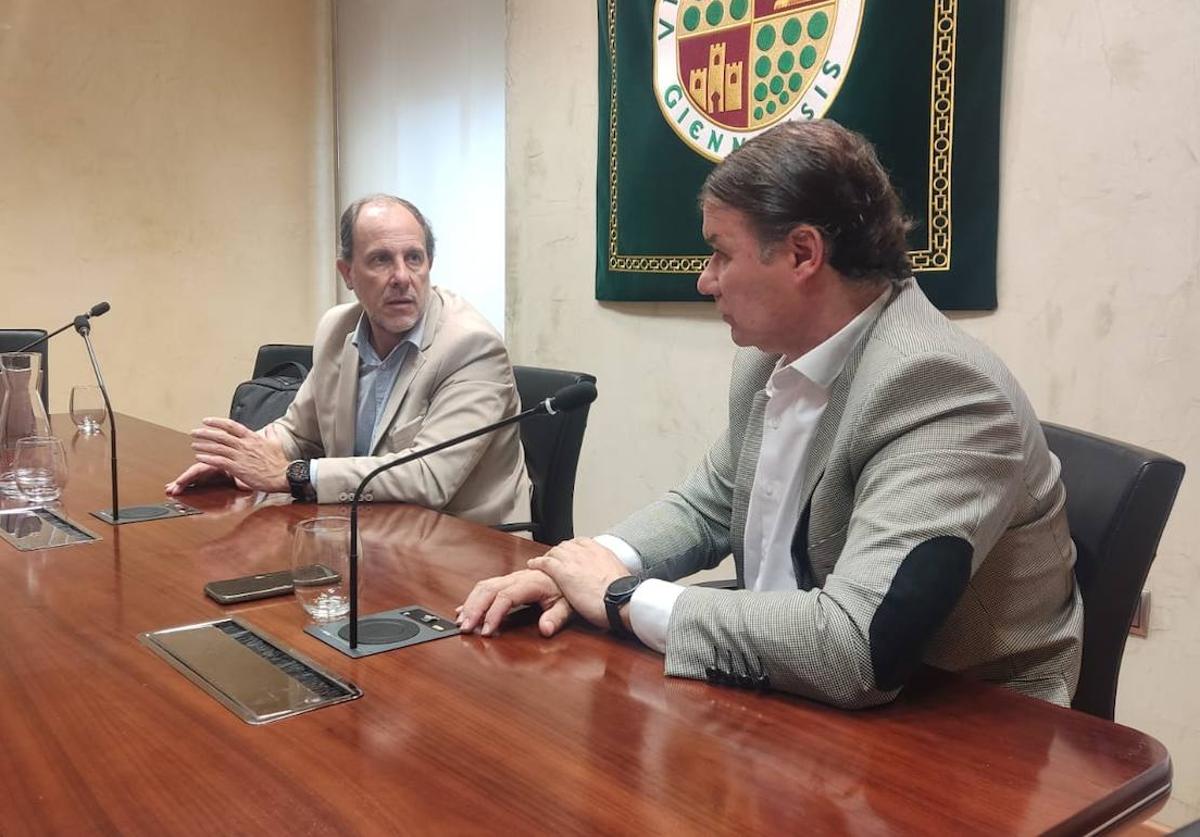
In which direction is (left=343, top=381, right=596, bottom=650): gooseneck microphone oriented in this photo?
to the viewer's right

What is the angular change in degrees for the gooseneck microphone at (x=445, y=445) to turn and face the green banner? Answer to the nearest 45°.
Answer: approximately 45° to its left

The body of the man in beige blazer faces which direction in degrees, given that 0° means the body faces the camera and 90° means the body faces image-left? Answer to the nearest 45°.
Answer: approximately 45°

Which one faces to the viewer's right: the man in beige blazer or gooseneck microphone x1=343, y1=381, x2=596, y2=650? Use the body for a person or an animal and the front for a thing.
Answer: the gooseneck microphone

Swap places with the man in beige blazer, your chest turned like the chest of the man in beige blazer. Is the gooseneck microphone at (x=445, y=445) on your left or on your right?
on your left

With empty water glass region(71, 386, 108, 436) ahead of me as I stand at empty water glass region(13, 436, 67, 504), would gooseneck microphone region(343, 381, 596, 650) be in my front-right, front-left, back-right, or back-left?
back-right

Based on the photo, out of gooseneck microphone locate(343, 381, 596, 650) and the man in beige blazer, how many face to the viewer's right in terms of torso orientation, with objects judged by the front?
1

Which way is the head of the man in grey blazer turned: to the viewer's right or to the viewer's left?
to the viewer's left
